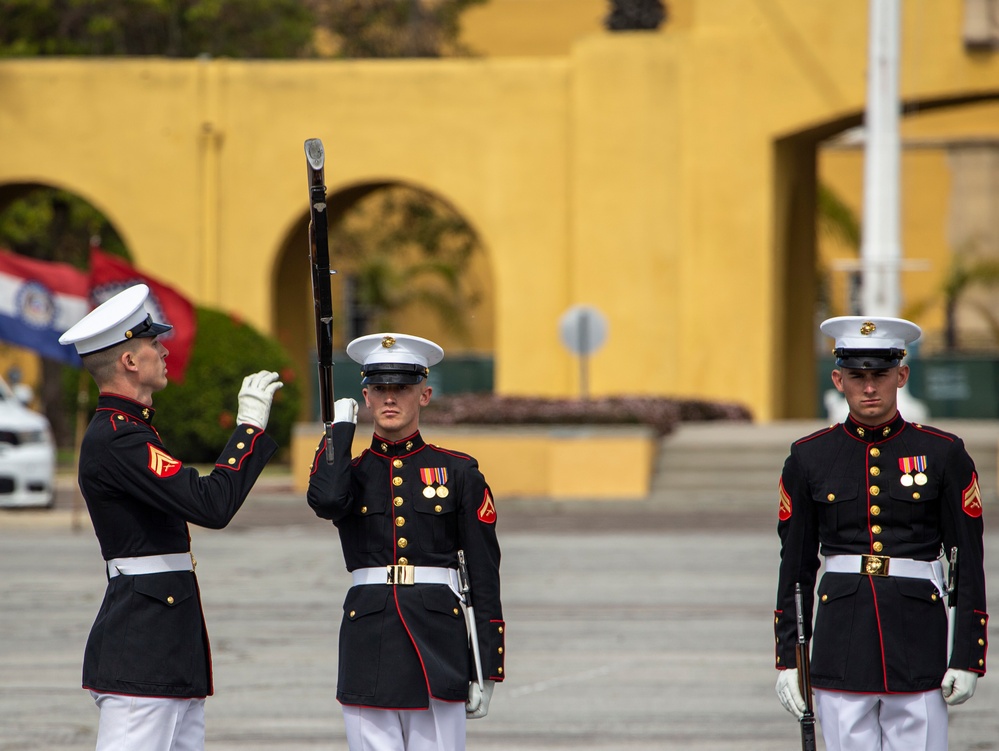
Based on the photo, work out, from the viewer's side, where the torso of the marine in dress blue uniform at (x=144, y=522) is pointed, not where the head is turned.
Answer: to the viewer's right

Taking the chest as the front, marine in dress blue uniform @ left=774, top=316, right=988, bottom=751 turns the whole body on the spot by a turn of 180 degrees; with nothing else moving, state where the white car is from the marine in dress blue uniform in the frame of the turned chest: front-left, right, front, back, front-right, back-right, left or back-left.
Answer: front-left

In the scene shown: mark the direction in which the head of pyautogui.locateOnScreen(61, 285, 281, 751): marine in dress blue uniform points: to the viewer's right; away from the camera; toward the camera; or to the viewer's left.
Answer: to the viewer's right

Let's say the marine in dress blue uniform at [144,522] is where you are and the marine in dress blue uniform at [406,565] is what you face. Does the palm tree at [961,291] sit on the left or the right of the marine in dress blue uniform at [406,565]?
left

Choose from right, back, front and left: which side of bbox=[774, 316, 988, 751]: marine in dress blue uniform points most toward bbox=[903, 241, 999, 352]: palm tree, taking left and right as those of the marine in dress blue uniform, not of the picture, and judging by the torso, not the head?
back

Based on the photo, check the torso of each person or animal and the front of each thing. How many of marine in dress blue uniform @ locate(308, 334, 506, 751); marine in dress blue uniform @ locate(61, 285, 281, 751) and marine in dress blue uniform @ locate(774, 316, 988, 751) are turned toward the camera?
2

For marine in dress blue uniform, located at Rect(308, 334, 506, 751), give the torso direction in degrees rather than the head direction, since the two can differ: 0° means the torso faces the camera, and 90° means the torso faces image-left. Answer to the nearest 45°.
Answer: approximately 0°

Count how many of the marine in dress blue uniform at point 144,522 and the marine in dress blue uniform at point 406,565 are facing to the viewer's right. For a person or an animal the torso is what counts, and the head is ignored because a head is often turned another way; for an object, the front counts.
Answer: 1

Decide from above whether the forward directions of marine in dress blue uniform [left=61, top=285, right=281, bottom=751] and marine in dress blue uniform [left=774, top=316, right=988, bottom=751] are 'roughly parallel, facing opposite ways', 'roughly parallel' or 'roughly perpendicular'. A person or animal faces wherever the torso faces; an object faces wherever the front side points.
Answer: roughly perpendicular

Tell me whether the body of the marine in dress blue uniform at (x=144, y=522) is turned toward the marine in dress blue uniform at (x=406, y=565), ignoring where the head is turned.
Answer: yes

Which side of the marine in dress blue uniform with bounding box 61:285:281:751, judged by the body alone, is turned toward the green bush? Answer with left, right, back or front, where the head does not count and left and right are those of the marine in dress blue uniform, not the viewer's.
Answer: left
